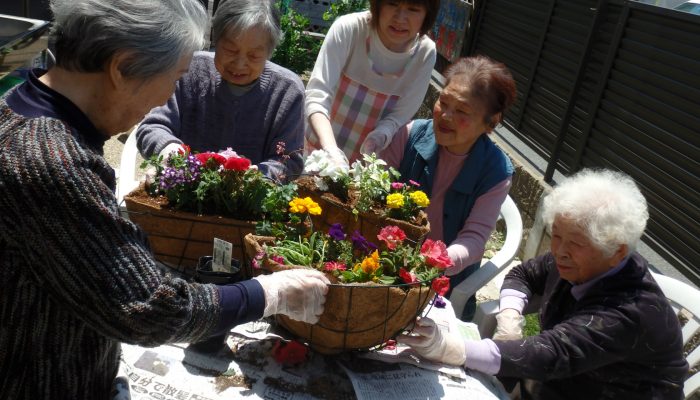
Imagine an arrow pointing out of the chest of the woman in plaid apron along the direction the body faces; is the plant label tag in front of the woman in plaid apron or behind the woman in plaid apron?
in front

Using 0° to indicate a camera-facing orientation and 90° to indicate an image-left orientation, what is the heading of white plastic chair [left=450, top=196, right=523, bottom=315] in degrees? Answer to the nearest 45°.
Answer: approximately 45°

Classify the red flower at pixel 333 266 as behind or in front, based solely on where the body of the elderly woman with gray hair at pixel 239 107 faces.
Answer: in front

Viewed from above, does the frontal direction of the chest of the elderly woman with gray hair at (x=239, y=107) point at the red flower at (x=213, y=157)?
yes

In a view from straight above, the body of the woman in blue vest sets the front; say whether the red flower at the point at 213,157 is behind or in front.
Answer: in front

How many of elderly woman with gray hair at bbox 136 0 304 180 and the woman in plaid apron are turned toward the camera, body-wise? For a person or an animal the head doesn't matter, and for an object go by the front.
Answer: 2

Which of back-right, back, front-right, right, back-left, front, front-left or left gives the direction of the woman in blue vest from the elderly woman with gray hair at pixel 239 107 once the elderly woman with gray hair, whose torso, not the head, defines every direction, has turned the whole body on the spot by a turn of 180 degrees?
right
